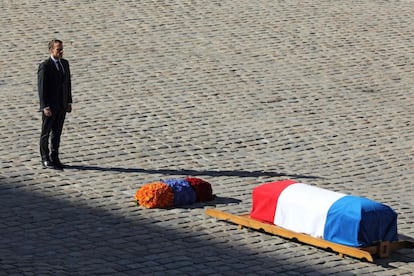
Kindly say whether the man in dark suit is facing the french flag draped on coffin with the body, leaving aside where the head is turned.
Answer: yes

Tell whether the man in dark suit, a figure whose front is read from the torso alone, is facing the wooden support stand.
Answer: yes

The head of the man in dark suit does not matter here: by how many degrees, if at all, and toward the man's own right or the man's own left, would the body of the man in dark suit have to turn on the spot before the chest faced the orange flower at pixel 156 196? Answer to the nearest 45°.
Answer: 0° — they already face it

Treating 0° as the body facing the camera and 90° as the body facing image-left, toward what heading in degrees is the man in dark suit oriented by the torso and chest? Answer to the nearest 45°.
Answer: approximately 315°
